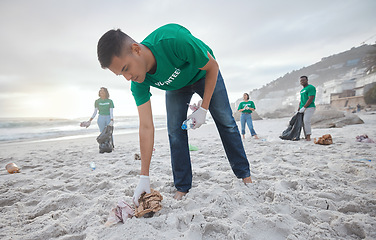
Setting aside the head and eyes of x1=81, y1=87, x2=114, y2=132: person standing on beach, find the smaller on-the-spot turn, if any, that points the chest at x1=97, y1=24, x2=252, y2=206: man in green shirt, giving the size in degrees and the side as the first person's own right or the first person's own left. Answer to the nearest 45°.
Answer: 0° — they already face them

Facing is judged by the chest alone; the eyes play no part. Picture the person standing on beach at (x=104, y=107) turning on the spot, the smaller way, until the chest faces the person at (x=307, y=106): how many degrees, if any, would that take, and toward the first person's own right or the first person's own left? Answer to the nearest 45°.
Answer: approximately 45° to the first person's own left

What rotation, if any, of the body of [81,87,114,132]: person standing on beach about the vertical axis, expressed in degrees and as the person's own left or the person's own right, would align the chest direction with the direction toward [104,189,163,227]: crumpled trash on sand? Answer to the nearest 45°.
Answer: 0° — they already face it

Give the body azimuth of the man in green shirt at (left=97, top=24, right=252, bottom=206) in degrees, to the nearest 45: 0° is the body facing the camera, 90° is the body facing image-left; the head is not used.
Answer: approximately 45°

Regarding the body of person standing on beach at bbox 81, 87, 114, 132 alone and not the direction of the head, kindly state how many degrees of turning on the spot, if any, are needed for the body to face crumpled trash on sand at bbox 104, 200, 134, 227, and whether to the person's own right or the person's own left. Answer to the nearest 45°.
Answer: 0° — they already face it

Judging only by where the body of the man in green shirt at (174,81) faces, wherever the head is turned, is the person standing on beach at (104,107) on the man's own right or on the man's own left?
on the man's own right

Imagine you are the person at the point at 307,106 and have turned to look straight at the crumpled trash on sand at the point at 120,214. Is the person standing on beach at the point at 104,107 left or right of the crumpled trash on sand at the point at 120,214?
right
